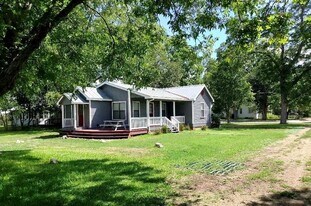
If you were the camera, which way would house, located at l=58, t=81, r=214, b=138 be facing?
facing the viewer and to the right of the viewer

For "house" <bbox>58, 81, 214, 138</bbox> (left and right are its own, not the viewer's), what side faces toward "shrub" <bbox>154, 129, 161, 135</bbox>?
front

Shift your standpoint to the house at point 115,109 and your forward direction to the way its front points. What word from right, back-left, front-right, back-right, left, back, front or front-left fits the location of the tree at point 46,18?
front-right

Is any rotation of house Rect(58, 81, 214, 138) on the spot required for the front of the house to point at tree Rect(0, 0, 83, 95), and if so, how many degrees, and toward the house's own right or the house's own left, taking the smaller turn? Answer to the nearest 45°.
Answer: approximately 45° to the house's own right

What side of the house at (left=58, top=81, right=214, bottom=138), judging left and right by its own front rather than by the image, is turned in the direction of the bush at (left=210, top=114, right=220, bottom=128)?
left
